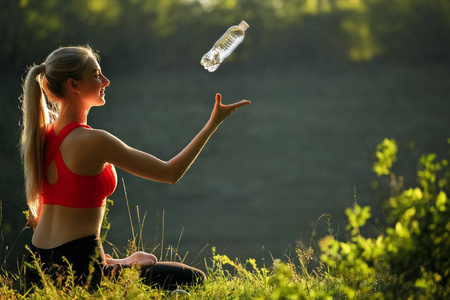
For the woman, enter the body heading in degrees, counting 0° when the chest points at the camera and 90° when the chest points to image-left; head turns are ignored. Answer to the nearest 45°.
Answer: approximately 225°

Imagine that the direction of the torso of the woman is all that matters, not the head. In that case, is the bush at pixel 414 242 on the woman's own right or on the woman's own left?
on the woman's own right

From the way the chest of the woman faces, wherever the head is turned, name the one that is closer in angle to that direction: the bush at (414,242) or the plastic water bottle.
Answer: the plastic water bottle

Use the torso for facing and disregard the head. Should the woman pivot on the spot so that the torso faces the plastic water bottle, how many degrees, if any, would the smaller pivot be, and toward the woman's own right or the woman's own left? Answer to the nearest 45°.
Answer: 0° — they already face it

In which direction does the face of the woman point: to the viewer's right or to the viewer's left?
to the viewer's right
